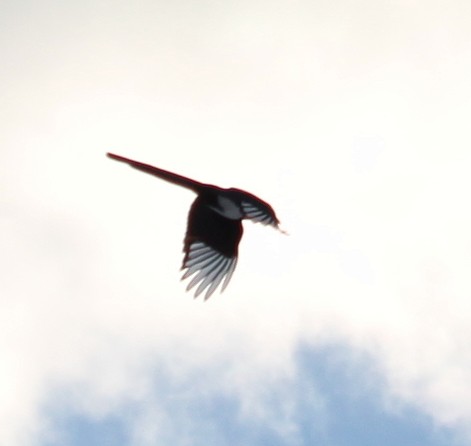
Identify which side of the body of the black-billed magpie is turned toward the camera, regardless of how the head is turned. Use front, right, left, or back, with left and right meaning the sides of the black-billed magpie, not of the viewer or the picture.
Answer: right
